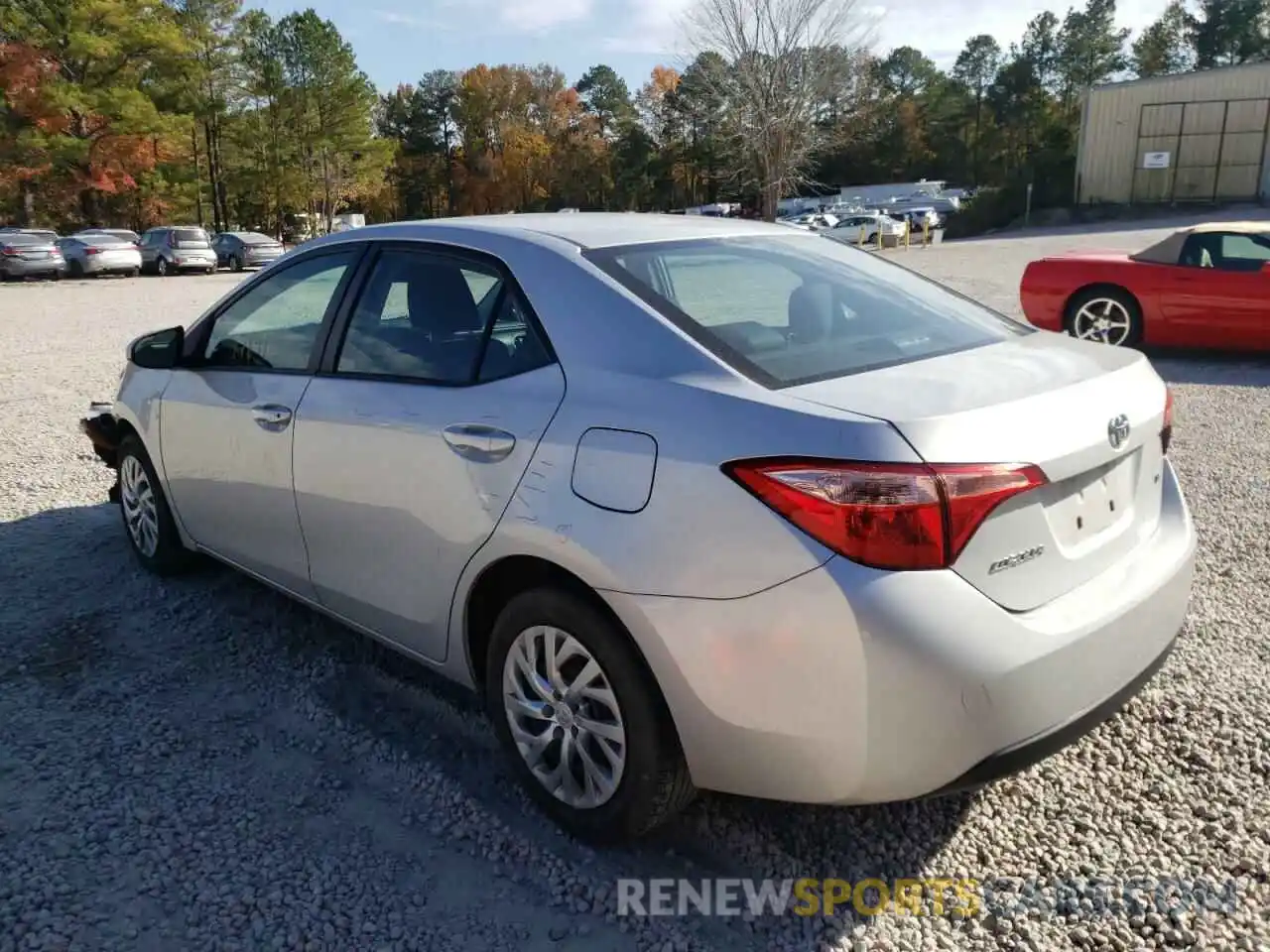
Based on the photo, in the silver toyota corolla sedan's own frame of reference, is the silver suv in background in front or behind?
in front

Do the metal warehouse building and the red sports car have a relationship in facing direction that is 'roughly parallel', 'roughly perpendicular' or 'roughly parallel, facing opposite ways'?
roughly perpendicular

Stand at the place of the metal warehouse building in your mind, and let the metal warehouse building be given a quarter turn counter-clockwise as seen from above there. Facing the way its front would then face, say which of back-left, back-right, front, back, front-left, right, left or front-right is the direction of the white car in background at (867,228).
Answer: back-right

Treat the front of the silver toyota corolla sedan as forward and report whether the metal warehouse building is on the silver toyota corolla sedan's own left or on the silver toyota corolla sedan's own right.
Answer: on the silver toyota corolla sedan's own right

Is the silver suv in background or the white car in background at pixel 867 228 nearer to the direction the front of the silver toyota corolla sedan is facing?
the silver suv in background

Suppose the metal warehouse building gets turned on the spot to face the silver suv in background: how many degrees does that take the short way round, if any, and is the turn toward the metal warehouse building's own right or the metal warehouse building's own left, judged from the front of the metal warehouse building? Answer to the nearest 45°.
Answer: approximately 45° to the metal warehouse building's own right

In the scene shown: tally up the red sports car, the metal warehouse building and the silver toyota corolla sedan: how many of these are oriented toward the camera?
1

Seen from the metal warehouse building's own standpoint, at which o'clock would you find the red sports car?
The red sports car is roughly at 12 o'clock from the metal warehouse building.

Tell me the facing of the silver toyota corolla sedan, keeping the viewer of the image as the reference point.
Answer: facing away from the viewer and to the left of the viewer

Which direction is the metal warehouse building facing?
toward the camera

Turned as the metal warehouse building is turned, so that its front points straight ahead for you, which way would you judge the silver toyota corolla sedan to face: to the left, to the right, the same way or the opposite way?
to the right
